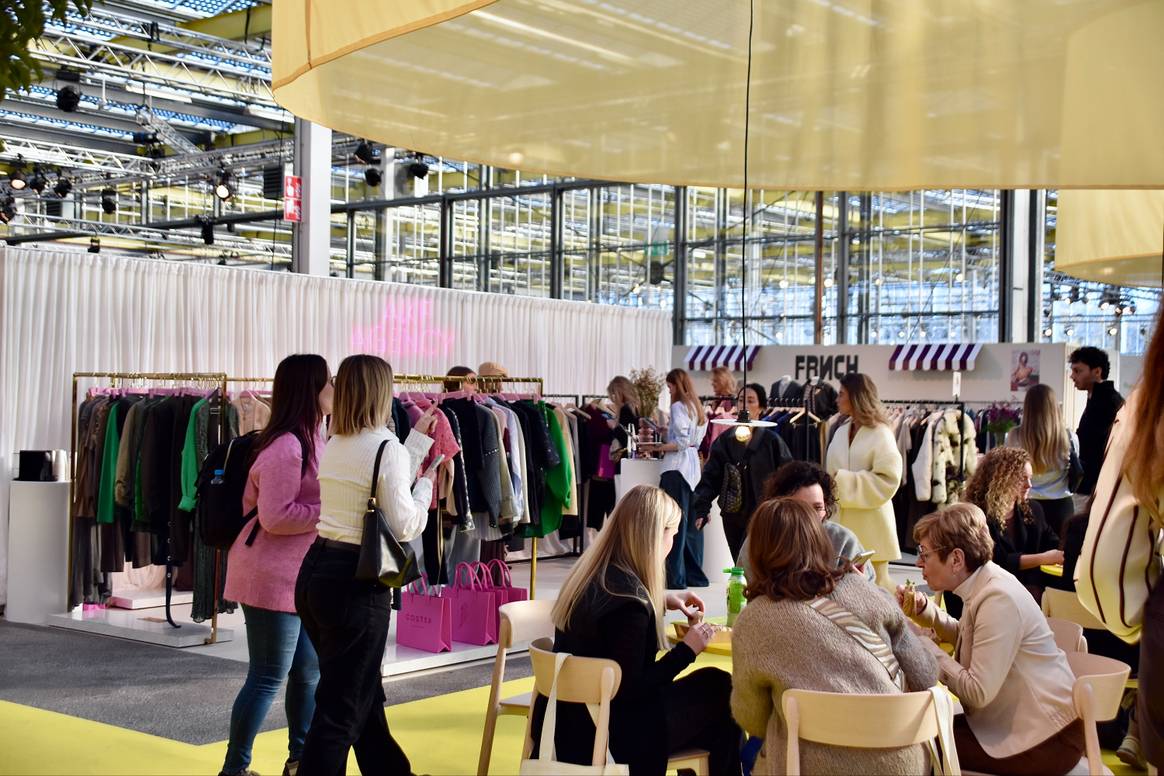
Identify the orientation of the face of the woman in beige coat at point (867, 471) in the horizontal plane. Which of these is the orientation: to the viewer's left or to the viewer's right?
to the viewer's left

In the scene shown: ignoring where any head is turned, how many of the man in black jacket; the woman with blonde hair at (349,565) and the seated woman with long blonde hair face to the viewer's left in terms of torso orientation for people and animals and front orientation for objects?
1

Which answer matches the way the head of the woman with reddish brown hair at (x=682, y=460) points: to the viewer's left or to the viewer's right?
to the viewer's left

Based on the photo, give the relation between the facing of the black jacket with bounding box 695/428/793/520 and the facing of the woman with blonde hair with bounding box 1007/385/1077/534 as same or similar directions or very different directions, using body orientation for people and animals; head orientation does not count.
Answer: very different directions

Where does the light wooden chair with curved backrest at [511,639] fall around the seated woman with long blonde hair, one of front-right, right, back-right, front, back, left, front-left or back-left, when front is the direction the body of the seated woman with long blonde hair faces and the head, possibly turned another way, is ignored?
back-left

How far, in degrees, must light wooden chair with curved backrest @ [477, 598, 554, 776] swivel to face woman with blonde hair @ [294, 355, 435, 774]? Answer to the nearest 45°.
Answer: approximately 180°

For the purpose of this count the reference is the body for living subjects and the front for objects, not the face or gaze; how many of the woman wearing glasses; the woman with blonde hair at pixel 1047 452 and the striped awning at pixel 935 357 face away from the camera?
1

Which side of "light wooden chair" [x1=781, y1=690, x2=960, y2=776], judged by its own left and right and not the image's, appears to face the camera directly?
back
